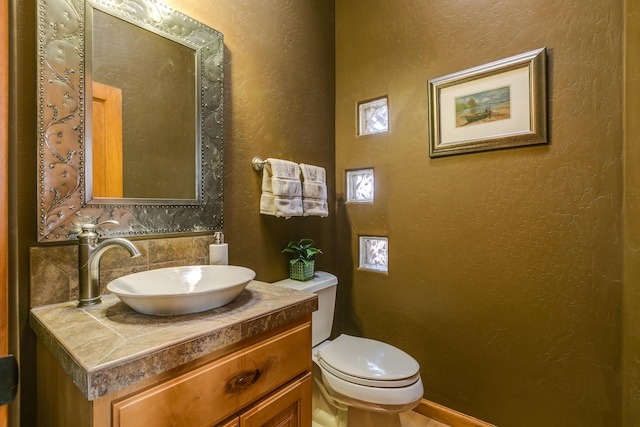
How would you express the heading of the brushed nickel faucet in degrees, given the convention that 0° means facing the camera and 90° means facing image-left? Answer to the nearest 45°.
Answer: approximately 270°

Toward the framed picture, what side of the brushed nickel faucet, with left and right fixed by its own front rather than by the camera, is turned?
front

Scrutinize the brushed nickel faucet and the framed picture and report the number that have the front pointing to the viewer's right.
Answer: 1

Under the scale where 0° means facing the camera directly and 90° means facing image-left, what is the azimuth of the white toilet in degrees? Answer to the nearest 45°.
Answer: approximately 315°

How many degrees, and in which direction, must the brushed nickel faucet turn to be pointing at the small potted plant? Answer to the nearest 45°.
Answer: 0° — it already faces it

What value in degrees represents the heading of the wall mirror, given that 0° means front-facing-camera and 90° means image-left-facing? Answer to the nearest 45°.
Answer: approximately 315°

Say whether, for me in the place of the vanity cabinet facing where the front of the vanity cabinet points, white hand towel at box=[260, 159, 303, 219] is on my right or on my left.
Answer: on my left

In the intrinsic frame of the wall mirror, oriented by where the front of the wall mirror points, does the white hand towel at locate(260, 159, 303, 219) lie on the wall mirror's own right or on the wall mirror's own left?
on the wall mirror's own left
